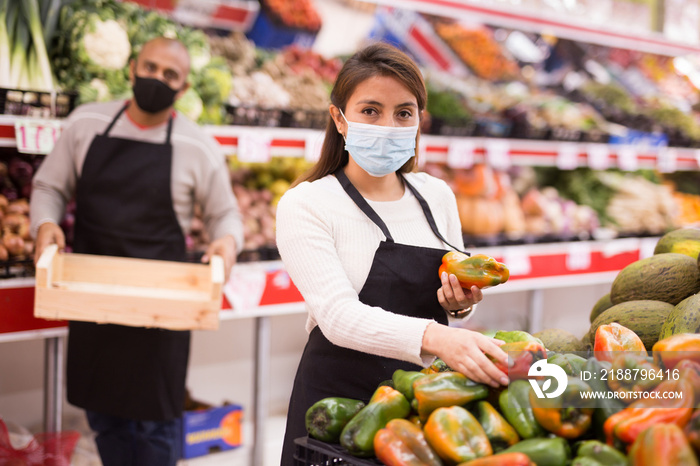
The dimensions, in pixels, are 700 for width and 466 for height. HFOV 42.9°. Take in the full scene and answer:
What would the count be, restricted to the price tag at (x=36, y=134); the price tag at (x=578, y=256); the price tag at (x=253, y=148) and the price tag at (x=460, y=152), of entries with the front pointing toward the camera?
4

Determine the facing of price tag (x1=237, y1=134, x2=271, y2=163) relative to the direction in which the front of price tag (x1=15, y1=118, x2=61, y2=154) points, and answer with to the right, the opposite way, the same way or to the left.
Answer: the same way

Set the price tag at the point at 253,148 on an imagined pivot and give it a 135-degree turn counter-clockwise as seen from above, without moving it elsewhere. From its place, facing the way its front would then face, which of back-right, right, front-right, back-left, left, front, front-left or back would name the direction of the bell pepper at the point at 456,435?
back-right

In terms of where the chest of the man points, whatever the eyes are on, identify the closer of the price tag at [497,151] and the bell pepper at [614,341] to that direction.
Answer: the bell pepper

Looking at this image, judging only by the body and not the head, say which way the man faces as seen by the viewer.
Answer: toward the camera

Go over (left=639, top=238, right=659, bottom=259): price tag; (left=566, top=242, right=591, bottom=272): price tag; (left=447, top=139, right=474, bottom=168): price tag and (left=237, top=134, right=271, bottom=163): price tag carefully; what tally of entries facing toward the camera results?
4

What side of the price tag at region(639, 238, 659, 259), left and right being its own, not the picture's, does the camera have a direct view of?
front

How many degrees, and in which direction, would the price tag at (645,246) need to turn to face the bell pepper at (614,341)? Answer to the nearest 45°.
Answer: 0° — it already faces it

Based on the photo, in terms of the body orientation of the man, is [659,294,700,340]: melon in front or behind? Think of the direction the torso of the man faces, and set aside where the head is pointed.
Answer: in front

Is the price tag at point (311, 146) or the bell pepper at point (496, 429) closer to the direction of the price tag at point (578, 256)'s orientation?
the bell pepper

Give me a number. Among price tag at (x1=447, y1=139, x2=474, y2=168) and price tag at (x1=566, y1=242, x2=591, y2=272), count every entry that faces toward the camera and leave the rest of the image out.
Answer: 2

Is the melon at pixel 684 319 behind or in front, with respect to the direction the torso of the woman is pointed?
in front

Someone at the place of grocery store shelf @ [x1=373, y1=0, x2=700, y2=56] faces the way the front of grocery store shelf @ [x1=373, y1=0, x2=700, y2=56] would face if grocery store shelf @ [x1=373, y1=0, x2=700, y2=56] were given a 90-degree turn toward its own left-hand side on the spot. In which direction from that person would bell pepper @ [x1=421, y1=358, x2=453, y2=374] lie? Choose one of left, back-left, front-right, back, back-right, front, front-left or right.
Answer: back-right

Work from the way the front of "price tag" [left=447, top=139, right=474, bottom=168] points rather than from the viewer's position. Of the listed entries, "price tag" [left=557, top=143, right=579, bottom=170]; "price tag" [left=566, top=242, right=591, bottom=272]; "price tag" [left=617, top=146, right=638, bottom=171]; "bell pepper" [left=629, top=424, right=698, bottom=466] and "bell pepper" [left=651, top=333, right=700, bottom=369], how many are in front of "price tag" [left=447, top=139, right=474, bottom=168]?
2

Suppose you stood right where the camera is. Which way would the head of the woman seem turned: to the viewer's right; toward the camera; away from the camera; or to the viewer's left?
toward the camera

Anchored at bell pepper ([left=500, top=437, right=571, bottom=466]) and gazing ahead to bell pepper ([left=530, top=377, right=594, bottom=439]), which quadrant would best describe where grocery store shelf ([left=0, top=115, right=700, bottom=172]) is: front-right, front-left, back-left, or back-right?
front-left

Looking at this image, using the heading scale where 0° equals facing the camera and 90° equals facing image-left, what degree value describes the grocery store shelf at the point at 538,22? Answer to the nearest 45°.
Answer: approximately 315°

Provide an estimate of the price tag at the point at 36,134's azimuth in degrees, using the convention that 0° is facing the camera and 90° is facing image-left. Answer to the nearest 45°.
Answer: approximately 0°
